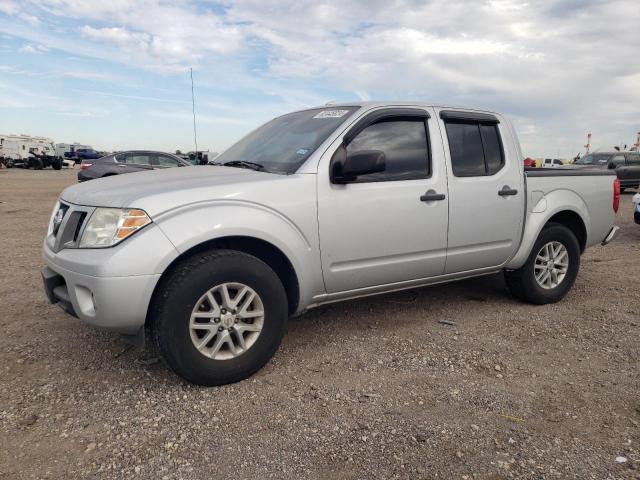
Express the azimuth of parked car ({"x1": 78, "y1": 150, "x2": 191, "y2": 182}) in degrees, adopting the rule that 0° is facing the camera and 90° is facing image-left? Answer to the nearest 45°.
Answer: approximately 270°

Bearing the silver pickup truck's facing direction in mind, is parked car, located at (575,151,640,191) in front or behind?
behind

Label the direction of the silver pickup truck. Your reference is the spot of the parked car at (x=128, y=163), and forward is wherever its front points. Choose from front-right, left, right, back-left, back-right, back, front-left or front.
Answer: right

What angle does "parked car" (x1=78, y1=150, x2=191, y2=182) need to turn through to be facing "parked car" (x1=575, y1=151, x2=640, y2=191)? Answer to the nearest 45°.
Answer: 0° — it already faces it

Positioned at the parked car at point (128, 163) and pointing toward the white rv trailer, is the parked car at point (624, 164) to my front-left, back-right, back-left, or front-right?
back-right

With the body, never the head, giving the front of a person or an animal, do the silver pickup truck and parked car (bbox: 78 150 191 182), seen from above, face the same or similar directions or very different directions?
very different directions

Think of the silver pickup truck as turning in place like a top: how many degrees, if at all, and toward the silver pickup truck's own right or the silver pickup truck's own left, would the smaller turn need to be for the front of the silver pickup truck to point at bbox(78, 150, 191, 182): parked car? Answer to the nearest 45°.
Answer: approximately 90° to the silver pickup truck's own right

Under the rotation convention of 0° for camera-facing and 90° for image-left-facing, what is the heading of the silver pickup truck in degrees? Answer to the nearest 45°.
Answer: approximately 45°

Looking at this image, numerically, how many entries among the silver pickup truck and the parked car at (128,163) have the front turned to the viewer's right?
1

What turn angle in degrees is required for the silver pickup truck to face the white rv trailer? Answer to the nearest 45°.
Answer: approximately 90° to its right
